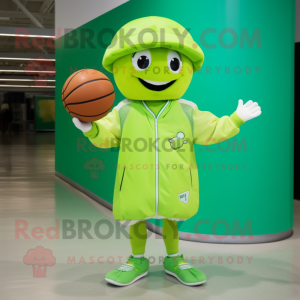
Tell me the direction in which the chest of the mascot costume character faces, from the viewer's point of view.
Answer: toward the camera
